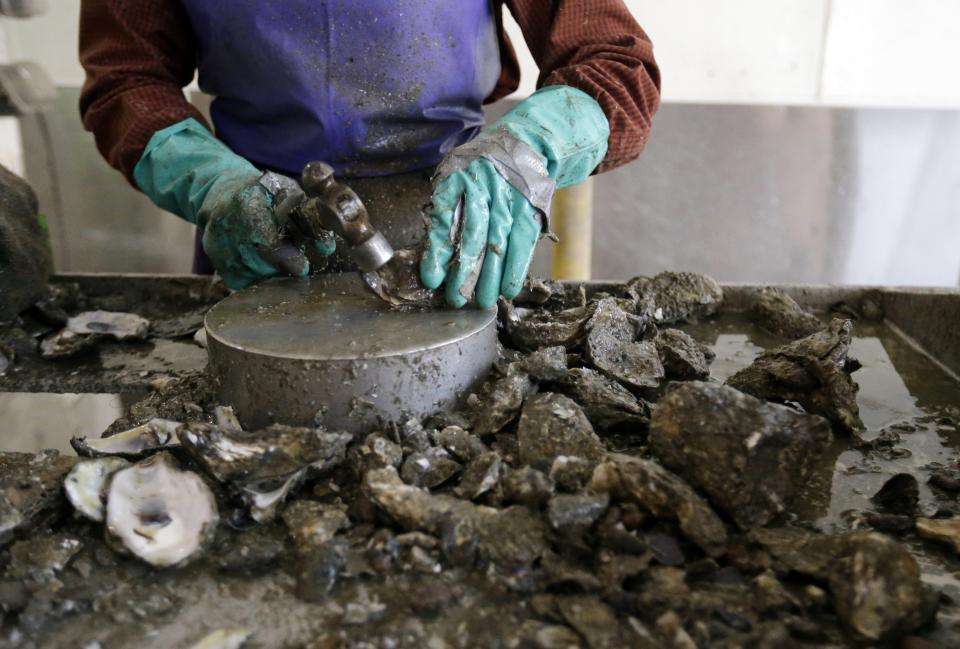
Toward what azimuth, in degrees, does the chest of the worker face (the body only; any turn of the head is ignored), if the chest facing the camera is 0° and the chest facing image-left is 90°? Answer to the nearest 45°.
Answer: approximately 0°

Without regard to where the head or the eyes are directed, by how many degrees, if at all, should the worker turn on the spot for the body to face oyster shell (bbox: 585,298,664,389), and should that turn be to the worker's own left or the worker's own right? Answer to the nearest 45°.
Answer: approximately 45° to the worker's own left

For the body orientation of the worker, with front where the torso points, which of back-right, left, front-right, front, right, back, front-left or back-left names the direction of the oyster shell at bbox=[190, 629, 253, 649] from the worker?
front

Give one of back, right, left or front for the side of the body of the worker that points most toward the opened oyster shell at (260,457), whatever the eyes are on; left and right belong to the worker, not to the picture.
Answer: front

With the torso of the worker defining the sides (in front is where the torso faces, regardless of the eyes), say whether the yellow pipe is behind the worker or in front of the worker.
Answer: behind

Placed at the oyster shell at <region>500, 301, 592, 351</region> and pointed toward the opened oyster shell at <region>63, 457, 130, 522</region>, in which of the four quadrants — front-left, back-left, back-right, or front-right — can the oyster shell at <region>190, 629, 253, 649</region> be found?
front-left

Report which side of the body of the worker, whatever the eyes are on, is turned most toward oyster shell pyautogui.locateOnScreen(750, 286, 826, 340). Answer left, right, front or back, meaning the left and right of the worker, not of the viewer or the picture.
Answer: left

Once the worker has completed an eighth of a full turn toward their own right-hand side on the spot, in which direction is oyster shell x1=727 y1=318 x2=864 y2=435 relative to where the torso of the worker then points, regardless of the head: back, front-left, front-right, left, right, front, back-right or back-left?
left

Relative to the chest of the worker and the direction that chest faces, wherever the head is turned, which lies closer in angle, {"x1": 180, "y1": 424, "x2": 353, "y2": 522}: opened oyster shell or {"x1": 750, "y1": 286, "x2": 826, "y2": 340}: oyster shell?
the opened oyster shell

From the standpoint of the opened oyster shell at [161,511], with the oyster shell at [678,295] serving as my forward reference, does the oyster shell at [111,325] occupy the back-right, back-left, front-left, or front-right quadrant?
front-left

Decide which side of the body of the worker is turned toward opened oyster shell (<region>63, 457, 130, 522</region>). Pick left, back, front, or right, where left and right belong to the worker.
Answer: front
